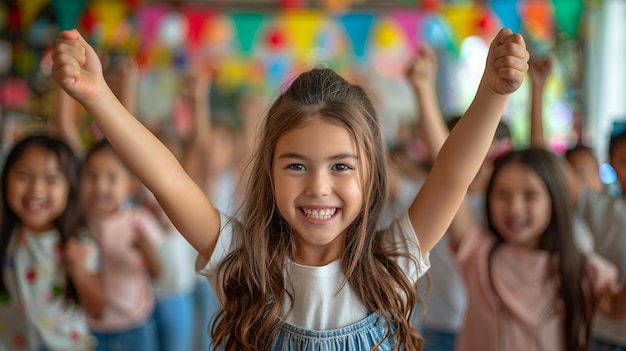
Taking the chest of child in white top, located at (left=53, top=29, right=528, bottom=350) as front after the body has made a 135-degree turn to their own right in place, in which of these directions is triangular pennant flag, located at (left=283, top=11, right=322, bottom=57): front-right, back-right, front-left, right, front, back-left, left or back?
front-right

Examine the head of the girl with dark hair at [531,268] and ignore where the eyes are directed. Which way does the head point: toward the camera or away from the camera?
toward the camera

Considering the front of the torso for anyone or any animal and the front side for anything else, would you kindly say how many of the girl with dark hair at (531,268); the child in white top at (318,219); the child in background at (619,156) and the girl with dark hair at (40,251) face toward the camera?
4

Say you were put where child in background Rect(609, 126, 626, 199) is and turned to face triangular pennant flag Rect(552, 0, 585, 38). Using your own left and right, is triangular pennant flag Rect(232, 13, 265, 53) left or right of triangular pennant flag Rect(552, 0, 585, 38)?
left

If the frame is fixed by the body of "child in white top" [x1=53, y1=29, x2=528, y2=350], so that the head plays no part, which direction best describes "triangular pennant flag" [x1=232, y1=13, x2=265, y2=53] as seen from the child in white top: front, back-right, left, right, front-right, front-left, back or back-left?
back

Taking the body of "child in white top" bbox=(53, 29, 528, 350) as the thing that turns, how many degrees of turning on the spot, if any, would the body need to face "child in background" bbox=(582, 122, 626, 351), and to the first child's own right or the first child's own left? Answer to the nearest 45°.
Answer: approximately 135° to the first child's own left

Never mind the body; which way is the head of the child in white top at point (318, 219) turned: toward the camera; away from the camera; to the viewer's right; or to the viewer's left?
toward the camera

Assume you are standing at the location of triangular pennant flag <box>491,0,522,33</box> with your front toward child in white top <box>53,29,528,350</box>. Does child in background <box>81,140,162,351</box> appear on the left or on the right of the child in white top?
right

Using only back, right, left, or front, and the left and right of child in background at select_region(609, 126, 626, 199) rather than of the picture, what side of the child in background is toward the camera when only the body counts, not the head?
front

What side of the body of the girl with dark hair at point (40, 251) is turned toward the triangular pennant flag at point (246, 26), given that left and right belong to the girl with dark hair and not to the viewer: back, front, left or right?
back

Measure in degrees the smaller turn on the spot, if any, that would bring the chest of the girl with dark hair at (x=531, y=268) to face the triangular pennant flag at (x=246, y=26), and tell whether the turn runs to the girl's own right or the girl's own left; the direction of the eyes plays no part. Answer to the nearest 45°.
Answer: approximately 135° to the girl's own right

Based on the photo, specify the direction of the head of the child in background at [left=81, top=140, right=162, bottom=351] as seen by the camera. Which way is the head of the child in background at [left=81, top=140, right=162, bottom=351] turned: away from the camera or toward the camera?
toward the camera

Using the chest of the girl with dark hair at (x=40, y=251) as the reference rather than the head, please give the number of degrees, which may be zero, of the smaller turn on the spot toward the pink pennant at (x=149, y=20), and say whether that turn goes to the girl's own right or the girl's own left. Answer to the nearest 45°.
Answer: approximately 180°

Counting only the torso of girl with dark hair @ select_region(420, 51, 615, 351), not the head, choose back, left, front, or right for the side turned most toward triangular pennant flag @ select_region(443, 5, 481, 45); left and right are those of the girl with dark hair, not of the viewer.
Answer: back

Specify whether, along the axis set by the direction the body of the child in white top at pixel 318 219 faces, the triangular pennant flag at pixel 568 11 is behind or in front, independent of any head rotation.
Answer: behind

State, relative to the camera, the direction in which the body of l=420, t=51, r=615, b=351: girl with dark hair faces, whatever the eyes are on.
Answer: toward the camera
